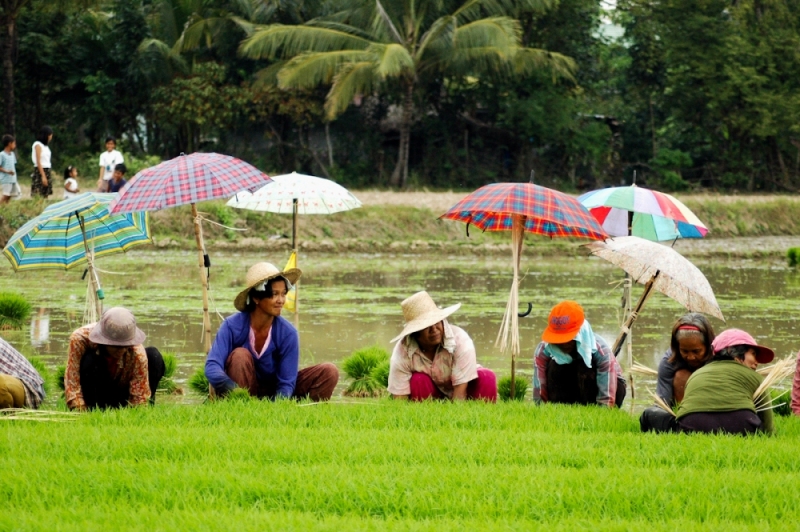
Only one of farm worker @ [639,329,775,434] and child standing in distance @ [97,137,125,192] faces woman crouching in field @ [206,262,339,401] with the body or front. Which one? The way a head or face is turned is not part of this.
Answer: the child standing in distance

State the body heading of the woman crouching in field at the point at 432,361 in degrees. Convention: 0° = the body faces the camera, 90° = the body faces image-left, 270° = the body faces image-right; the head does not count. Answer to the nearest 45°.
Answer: approximately 0°

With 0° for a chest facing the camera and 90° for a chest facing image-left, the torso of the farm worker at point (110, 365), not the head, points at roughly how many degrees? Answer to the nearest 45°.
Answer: approximately 0°

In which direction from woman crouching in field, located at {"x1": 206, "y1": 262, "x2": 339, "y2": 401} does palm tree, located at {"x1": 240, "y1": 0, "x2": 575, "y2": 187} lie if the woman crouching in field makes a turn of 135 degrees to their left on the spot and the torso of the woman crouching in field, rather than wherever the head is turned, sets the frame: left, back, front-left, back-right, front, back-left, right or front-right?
front

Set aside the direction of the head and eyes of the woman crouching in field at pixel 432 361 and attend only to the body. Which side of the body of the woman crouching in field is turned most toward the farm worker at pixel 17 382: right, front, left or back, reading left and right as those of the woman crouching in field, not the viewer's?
right

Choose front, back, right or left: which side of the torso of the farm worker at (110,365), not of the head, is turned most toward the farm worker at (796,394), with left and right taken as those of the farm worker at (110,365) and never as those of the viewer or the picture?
left

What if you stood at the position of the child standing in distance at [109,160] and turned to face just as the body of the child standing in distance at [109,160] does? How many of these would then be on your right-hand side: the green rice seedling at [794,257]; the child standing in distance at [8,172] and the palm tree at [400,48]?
1

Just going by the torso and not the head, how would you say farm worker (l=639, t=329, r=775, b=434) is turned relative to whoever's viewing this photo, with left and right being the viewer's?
facing away from the viewer and to the right of the viewer

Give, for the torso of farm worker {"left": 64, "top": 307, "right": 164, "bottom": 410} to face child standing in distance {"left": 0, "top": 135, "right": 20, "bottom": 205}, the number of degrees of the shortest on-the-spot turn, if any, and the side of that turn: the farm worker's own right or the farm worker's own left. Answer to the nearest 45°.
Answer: approximately 180°

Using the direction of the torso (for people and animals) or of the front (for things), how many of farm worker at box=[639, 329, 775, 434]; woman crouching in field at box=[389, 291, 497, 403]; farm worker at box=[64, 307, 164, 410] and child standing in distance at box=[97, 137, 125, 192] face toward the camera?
3
